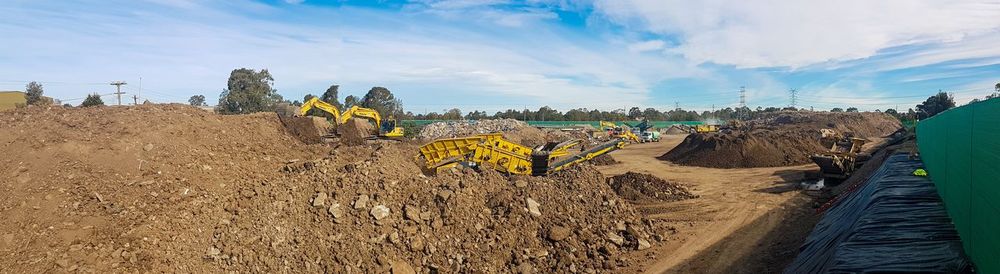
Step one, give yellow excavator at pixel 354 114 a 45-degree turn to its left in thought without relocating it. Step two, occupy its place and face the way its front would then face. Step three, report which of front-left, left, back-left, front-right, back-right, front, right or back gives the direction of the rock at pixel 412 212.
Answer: front-left

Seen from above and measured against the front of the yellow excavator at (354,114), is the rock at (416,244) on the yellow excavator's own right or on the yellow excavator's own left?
on the yellow excavator's own left

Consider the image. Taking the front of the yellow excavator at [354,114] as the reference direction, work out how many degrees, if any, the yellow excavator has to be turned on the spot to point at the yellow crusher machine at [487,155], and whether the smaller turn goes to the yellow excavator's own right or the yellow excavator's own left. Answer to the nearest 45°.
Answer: approximately 90° to the yellow excavator's own left

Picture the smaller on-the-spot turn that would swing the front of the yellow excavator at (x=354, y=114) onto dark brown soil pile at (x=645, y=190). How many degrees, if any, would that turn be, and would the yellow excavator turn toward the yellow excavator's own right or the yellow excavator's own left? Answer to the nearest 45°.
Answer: approximately 135° to the yellow excavator's own left

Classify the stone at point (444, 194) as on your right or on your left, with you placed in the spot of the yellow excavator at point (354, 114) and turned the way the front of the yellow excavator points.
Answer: on your left

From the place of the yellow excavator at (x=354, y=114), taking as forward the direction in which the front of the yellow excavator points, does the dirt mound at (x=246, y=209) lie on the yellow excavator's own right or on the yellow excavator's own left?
on the yellow excavator's own left

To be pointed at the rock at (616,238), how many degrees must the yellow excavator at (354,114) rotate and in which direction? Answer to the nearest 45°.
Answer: approximately 90° to its left

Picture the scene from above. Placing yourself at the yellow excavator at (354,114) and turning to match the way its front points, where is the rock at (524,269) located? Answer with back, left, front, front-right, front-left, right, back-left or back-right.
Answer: left

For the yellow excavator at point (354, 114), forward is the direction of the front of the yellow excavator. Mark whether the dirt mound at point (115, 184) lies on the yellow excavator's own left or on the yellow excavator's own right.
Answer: on the yellow excavator's own left

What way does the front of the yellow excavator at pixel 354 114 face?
to the viewer's left

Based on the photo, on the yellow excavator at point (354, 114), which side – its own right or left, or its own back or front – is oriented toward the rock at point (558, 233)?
left

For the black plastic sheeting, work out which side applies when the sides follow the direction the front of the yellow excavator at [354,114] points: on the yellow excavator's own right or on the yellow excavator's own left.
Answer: on the yellow excavator's own left

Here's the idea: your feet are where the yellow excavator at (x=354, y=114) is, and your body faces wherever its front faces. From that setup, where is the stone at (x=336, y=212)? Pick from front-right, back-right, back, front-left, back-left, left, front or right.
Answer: left

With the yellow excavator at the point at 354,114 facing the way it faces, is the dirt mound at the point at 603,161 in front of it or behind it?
behind
